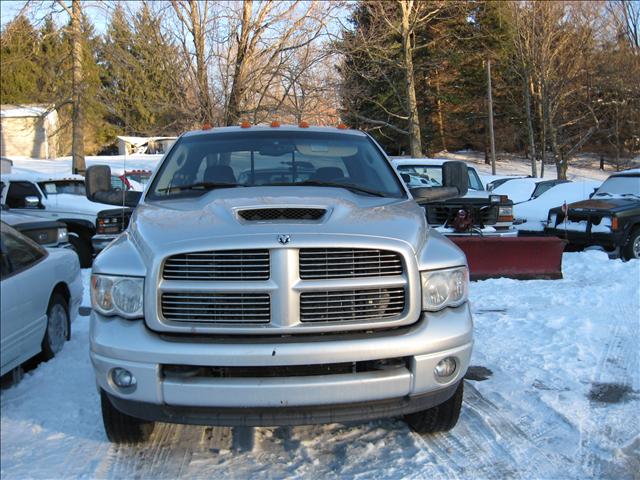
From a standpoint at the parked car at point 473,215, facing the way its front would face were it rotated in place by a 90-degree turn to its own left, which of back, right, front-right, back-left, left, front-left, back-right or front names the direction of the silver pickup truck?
back-right

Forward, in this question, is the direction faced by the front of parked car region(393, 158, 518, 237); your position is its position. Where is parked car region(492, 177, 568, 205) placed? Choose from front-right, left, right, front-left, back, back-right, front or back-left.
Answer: back-left

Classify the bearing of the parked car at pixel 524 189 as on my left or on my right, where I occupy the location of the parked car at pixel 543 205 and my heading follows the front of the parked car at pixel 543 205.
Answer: on my right

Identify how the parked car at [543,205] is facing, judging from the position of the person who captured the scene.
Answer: facing the viewer and to the left of the viewer

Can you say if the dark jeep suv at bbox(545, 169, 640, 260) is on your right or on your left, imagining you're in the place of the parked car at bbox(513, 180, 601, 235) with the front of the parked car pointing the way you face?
on your left

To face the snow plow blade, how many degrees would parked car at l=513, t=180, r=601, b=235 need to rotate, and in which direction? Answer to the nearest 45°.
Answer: approximately 45° to its left

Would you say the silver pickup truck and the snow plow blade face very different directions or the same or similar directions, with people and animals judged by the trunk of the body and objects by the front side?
same or similar directions

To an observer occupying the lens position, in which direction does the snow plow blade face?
facing the viewer

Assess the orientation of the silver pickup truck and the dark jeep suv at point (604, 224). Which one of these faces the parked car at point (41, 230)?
the dark jeep suv

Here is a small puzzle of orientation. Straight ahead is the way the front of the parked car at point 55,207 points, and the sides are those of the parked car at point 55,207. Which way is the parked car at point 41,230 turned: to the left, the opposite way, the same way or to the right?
the same way

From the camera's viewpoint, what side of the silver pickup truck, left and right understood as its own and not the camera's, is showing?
front

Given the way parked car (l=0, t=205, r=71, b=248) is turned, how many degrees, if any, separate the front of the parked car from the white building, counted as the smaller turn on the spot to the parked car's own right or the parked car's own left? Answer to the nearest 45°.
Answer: approximately 135° to the parked car's own left

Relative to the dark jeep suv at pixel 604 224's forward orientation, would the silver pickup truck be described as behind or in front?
in front

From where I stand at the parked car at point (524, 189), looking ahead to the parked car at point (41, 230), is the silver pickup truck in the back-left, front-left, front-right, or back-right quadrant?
front-left

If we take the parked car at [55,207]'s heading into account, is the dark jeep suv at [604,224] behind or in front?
in front

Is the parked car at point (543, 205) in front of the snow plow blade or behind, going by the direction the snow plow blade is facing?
behind

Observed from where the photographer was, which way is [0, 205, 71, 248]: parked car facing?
facing the viewer and to the right of the viewer
